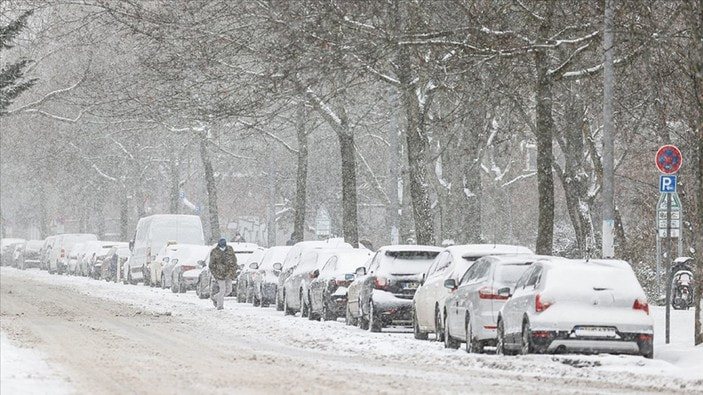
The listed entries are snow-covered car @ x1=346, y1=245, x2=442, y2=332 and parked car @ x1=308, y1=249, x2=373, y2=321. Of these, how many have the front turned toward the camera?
0

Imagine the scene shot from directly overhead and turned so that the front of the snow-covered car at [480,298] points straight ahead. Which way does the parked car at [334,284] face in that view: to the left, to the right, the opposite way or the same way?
the same way

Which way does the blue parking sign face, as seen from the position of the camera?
facing the viewer

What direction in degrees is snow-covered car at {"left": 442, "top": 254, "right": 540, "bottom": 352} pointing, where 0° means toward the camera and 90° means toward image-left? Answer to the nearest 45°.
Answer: approximately 135°

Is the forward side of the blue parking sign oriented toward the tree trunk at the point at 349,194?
no

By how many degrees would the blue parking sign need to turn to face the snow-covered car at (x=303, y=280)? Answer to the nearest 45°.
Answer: approximately 135° to its right

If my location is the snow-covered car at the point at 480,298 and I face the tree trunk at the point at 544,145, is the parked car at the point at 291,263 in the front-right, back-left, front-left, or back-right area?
front-left

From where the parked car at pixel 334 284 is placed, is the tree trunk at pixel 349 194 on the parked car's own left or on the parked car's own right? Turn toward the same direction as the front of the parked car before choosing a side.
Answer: on the parked car's own right

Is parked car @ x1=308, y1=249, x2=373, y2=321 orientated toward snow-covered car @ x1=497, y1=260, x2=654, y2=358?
no

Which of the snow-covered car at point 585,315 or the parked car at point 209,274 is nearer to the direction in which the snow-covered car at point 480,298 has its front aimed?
the parked car

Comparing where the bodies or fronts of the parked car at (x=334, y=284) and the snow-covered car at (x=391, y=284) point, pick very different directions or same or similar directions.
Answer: same or similar directions

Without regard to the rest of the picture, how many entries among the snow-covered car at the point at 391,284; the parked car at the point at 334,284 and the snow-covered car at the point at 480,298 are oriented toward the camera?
0

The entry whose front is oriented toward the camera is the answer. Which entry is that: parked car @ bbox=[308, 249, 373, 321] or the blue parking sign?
the blue parking sign

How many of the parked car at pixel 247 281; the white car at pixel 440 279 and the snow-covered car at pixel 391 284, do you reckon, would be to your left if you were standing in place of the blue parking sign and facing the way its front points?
0

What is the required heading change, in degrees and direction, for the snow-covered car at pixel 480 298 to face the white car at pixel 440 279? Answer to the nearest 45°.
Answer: approximately 45° to its right

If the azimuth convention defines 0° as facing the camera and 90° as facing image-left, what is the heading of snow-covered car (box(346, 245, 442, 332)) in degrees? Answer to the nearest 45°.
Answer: approximately 135°
